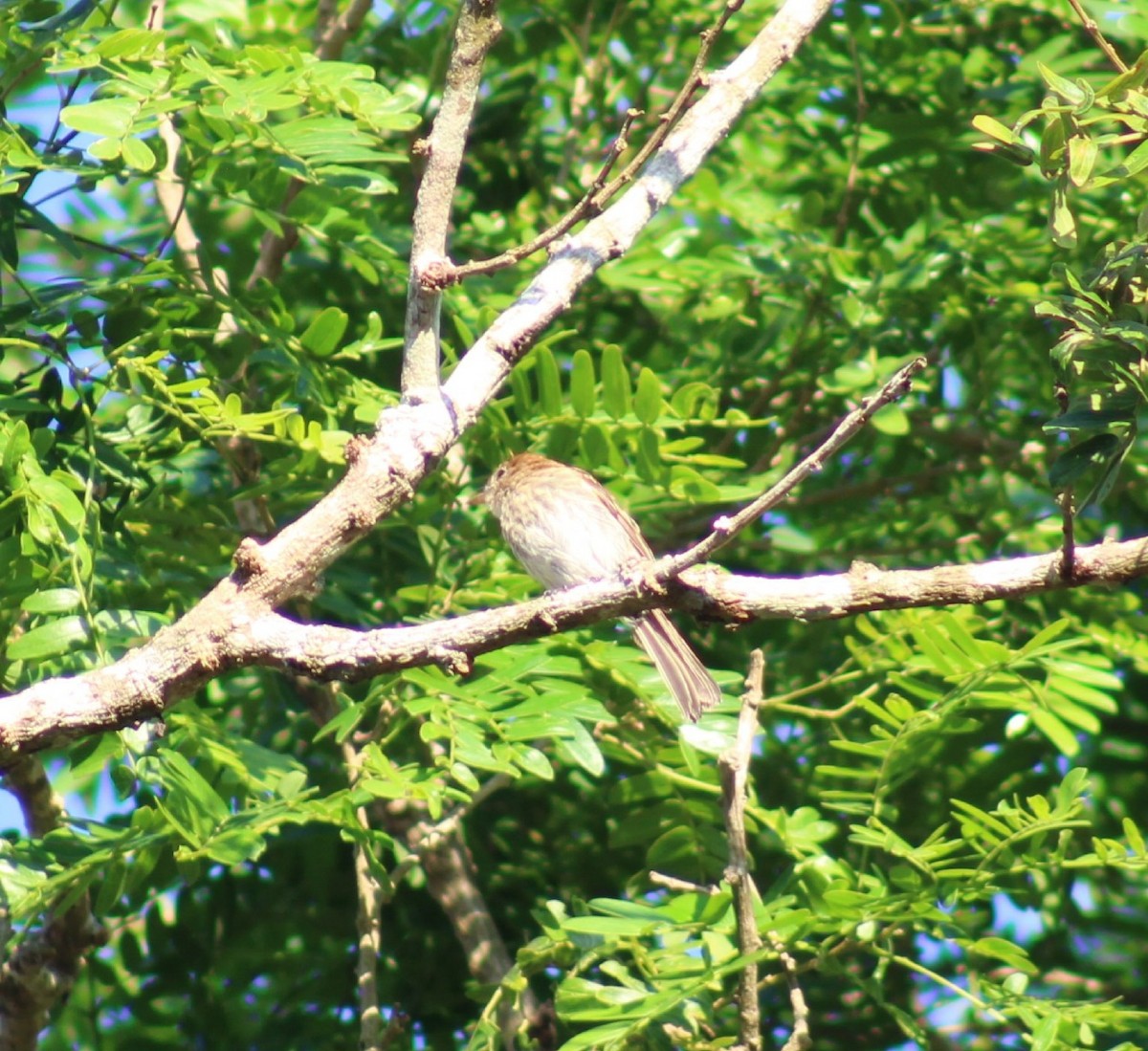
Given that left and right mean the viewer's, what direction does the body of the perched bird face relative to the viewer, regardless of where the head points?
facing the viewer and to the left of the viewer
